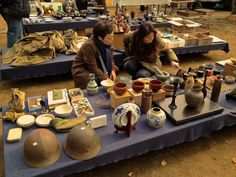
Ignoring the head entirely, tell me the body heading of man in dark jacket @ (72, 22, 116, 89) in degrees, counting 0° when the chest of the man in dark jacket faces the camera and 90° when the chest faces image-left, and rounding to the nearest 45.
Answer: approximately 315°

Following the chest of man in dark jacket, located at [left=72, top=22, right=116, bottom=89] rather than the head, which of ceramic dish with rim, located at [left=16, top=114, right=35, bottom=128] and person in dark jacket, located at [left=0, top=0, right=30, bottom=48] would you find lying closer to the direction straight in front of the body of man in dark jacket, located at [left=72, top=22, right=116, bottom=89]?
the ceramic dish with rim

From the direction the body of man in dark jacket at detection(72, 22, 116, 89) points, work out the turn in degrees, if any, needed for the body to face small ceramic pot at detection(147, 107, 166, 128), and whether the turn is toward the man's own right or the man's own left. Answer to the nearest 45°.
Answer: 0° — they already face it

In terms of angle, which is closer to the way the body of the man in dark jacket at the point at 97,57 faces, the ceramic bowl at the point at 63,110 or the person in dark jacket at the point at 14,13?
the ceramic bowl

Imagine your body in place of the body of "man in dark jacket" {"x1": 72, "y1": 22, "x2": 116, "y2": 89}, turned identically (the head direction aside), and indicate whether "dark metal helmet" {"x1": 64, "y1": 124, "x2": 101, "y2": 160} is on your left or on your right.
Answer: on your right

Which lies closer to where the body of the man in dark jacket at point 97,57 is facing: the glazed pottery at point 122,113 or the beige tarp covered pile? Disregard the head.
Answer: the glazed pottery

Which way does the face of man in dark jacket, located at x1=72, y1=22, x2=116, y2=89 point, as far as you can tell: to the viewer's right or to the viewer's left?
to the viewer's right
